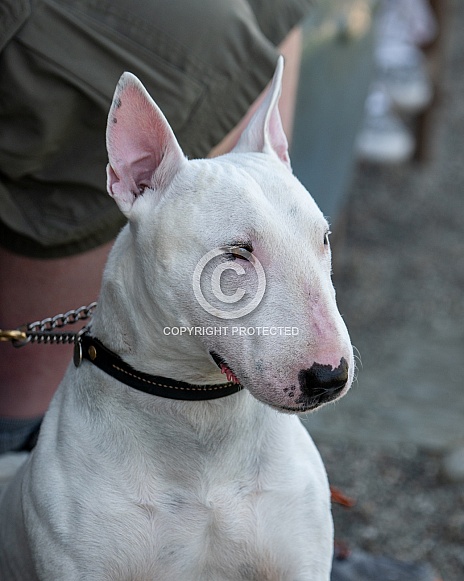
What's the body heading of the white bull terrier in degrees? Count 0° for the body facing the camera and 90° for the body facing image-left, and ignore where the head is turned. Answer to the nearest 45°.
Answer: approximately 315°
